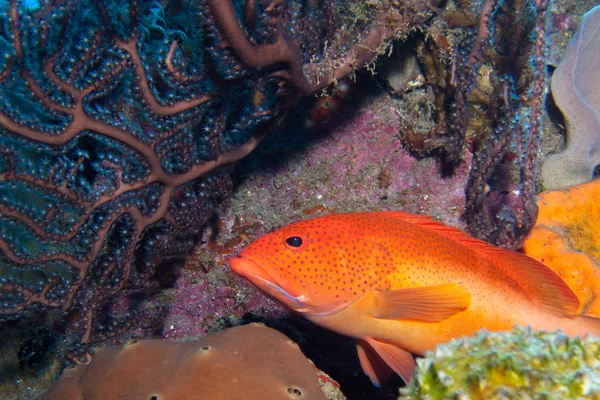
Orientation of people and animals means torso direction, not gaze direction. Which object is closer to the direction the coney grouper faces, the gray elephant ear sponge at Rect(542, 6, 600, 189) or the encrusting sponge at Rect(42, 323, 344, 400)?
the encrusting sponge

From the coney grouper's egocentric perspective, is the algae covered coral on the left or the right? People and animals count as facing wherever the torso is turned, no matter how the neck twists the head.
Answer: on its left

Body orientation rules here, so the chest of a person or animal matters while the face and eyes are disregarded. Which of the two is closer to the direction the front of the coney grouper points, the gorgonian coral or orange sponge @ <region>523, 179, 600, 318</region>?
the gorgonian coral

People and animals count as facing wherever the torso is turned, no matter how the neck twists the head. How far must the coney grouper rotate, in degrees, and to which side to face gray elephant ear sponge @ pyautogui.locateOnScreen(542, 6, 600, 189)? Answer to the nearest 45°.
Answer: approximately 135° to its right

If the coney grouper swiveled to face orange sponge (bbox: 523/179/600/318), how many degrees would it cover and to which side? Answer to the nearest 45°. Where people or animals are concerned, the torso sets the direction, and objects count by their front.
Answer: approximately 135° to its right

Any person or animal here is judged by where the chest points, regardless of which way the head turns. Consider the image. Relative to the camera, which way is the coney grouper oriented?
to the viewer's left

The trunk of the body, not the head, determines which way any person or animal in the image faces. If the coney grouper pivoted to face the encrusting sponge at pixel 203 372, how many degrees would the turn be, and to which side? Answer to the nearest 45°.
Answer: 0° — it already faces it

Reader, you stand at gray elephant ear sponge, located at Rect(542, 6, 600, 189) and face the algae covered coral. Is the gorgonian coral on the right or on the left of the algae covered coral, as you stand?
right
